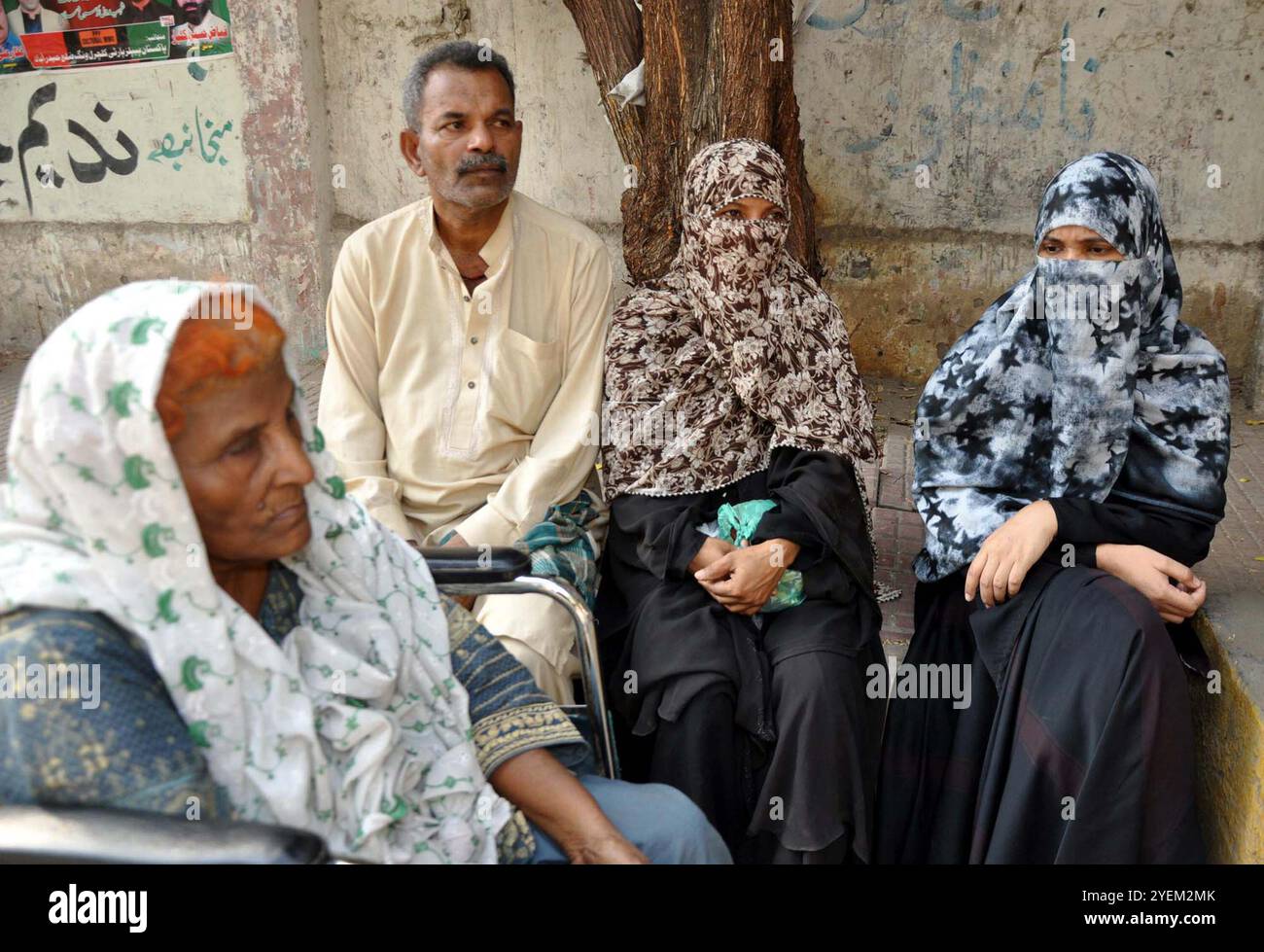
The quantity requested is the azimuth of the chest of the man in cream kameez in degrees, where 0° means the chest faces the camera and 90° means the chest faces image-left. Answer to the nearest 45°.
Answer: approximately 0°

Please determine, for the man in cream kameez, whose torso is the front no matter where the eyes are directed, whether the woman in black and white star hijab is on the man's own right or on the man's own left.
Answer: on the man's own left

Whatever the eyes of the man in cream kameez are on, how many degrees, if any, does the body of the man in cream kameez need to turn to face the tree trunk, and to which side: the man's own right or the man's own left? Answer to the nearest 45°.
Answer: approximately 135° to the man's own left

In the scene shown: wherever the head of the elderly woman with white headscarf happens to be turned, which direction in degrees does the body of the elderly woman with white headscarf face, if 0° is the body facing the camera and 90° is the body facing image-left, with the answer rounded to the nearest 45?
approximately 315°

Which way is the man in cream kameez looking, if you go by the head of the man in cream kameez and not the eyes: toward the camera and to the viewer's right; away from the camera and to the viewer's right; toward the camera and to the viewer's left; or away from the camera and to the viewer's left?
toward the camera and to the viewer's right

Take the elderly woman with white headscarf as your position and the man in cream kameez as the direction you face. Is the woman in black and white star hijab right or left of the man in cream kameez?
right

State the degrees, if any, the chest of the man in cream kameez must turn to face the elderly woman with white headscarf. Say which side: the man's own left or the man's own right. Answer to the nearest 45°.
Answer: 0° — they already face them

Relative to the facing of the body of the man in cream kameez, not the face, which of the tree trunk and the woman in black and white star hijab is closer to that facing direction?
the woman in black and white star hijab

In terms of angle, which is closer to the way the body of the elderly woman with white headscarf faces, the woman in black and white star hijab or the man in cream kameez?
the woman in black and white star hijab
